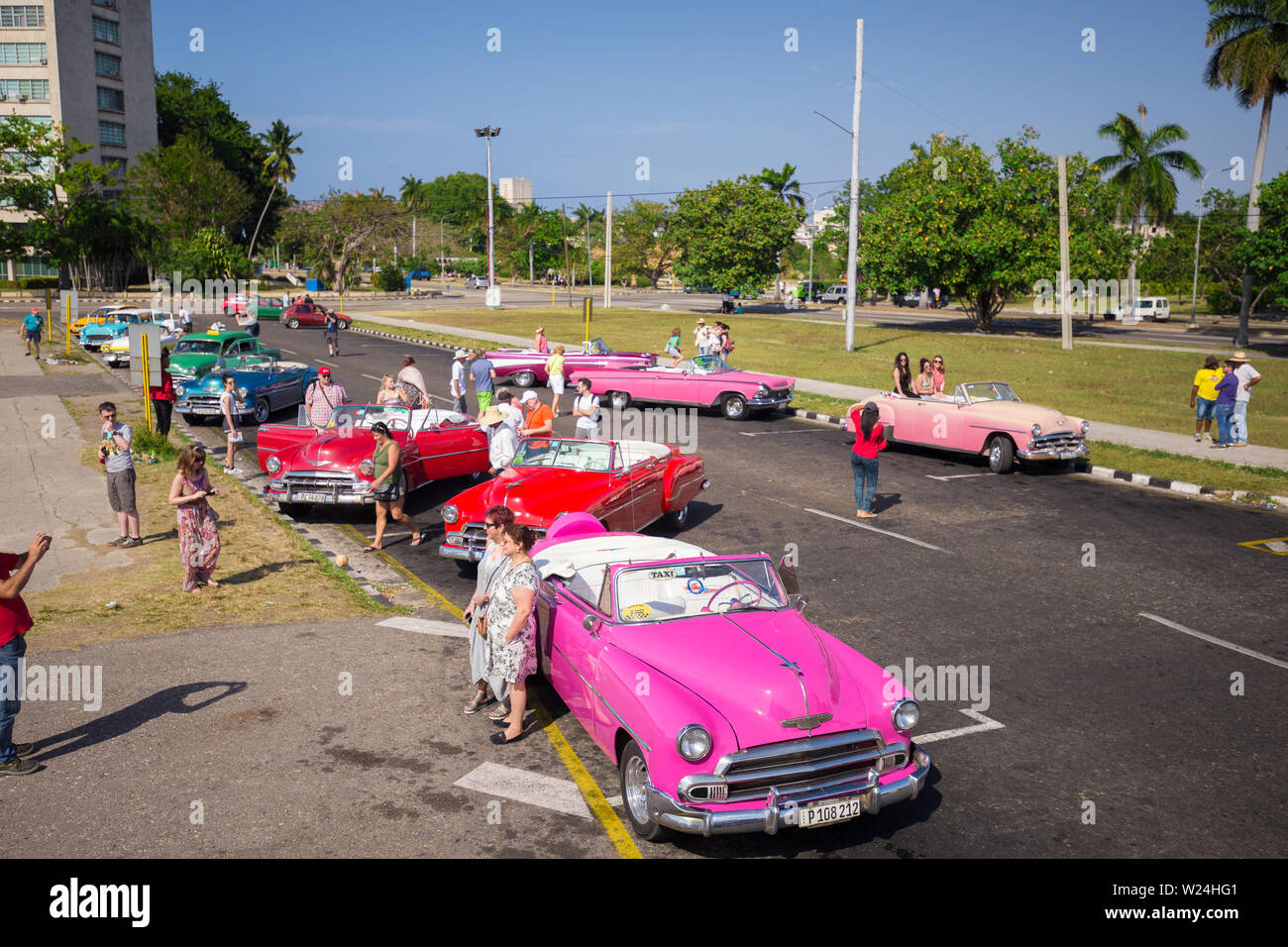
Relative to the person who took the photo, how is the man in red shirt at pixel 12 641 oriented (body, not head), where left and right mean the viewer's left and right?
facing to the right of the viewer

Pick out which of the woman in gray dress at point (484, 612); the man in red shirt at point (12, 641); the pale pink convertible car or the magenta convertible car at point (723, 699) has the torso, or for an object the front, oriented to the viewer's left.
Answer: the woman in gray dress

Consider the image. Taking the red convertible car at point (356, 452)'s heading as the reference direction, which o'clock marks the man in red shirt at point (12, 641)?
The man in red shirt is roughly at 11 o'clock from the red convertible car.

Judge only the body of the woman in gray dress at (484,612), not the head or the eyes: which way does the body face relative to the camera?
to the viewer's left

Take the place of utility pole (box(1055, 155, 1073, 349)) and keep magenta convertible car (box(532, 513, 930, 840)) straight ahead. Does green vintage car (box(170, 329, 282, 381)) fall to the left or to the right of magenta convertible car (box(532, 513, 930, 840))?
right

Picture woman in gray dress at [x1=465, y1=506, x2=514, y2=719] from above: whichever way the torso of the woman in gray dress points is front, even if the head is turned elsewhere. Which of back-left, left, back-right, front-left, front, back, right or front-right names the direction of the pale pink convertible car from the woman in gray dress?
back-right
